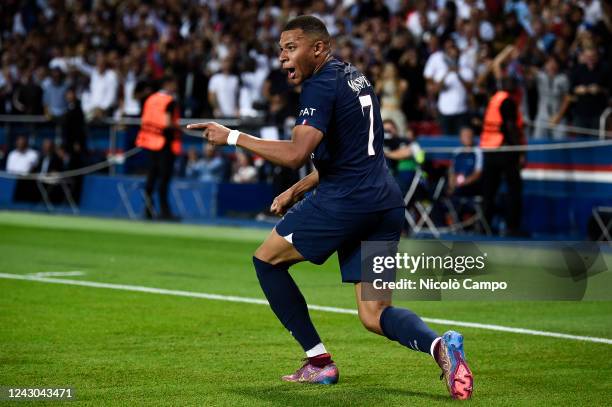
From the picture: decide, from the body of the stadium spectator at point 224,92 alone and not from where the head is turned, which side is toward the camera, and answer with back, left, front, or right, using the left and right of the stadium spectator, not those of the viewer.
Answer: front

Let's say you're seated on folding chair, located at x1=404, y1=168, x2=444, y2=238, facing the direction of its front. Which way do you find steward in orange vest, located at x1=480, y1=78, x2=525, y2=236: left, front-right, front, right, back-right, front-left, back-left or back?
back-left

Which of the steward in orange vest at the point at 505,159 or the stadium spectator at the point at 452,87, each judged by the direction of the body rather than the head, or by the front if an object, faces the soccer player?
the stadium spectator

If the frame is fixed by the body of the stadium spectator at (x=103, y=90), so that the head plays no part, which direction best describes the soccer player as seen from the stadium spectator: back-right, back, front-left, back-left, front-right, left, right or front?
front-left

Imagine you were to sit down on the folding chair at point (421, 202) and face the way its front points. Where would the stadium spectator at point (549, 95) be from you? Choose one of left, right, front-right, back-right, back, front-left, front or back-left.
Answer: back

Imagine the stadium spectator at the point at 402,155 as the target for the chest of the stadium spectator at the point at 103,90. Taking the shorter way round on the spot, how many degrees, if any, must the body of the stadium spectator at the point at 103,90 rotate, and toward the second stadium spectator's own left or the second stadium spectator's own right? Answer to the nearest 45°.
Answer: approximately 90° to the second stadium spectator's own left

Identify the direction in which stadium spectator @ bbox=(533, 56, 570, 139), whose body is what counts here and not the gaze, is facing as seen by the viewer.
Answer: toward the camera

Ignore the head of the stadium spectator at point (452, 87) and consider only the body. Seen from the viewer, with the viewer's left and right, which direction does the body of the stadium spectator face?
facing the viewer

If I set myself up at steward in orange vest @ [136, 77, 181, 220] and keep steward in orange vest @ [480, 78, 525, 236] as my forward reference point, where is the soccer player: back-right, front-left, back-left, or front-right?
front-right

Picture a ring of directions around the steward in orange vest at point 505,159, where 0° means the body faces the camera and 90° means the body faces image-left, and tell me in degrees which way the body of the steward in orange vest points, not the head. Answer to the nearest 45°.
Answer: approximately 225°
